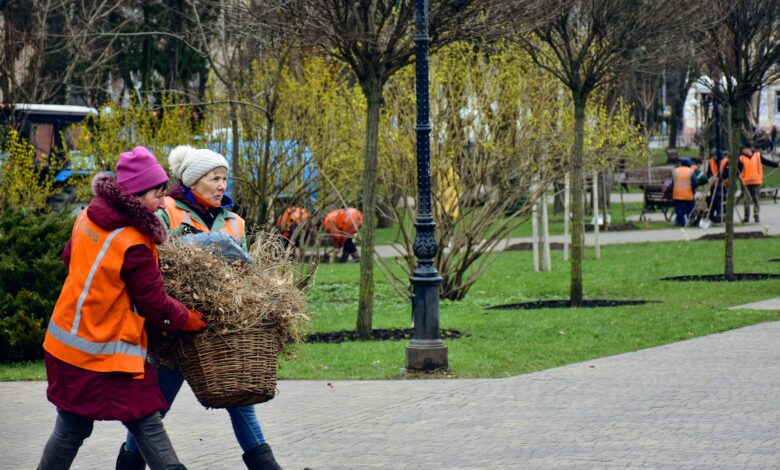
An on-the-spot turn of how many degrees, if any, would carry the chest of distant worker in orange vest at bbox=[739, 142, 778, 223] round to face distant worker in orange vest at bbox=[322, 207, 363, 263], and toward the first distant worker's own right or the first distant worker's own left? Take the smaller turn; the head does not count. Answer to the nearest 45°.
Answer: approximately 45° to the first distant worker's own right

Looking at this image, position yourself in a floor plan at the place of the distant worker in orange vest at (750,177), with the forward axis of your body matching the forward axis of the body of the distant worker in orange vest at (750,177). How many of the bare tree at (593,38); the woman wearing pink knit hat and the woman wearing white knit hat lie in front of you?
3

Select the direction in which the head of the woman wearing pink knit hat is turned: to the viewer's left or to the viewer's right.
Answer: to the viewer's right

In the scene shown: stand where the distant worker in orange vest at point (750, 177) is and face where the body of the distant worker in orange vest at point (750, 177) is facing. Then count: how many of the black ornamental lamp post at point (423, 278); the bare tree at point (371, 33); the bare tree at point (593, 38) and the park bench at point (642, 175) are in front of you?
3

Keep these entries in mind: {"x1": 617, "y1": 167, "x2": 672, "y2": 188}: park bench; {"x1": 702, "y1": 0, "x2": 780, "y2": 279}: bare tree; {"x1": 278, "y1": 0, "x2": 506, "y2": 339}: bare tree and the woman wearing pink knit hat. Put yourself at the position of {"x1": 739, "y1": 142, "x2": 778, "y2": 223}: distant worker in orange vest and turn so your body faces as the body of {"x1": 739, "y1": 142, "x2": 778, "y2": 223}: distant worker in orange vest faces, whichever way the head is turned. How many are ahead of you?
3

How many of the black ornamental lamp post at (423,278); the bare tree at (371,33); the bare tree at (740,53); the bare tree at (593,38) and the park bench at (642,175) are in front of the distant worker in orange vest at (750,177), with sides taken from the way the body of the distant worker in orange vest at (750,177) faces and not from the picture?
4

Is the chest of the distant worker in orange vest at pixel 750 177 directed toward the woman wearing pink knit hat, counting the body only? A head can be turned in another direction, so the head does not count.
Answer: yes

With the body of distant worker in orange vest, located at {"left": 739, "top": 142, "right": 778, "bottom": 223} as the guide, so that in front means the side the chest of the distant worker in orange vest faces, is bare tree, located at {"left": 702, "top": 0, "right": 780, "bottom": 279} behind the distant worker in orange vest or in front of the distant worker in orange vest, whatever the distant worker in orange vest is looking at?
in front
